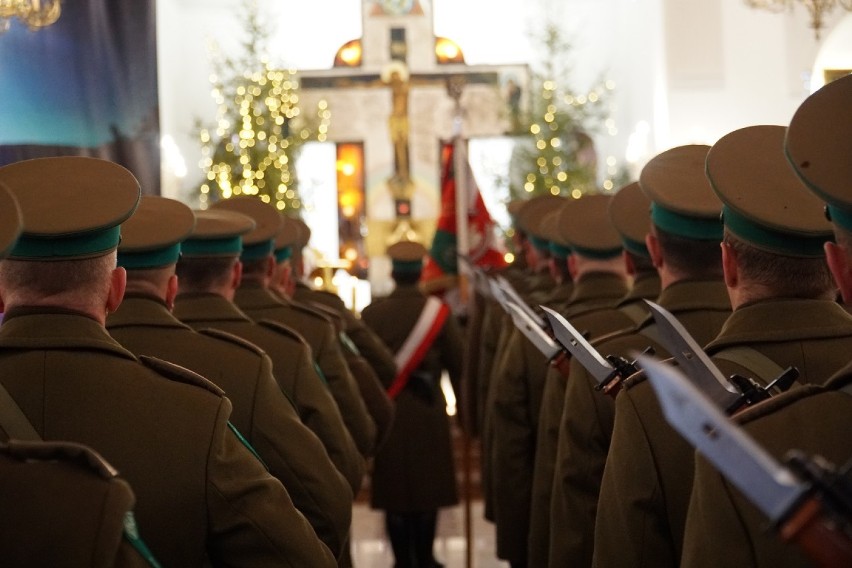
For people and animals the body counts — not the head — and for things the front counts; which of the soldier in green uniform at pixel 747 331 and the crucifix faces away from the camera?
the soldier in green uniform

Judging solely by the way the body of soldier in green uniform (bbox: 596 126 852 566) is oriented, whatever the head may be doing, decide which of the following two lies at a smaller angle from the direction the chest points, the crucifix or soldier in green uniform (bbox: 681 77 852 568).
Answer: the crucifix

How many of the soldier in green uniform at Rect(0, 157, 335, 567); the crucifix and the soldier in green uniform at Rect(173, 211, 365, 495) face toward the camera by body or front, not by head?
1

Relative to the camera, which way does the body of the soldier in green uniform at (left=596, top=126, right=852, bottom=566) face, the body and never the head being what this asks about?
away from the camera

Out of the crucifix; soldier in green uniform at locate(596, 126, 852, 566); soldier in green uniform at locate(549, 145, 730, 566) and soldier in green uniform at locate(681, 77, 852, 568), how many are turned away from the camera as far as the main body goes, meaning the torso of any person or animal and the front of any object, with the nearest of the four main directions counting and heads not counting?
3

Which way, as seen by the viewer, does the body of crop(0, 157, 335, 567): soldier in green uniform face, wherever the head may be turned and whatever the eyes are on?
away from the camera

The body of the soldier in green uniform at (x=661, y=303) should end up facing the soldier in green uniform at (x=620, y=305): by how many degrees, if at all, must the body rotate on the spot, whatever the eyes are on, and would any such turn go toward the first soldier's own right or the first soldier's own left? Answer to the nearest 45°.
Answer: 0° — they already face them

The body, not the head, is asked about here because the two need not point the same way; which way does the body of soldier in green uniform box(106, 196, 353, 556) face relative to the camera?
away from the camera

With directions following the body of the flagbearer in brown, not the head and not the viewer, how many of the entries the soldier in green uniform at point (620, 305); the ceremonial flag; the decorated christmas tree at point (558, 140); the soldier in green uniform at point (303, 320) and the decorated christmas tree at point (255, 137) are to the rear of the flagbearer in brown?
2

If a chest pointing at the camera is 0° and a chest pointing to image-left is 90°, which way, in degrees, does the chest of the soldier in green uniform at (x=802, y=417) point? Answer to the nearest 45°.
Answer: approximately 180°

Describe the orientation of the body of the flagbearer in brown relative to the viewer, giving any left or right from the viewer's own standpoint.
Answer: facing away from the viewer
